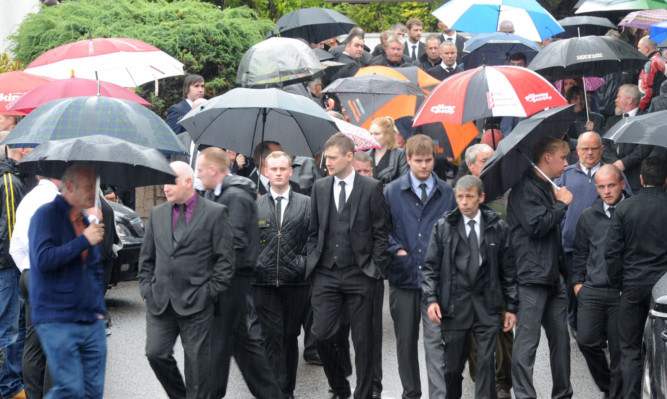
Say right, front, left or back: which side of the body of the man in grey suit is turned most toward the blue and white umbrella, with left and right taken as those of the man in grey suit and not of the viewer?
back

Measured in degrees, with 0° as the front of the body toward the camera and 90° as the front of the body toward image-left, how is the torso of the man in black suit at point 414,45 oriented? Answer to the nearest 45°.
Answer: approximately 0°

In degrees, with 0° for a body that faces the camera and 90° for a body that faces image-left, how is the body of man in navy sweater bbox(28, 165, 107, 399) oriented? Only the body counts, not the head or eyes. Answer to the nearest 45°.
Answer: approximately 315°

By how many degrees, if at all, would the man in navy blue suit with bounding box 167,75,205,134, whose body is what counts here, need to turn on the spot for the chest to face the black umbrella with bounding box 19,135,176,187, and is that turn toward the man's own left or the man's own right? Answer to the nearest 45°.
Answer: approximately 45° to the man's own right

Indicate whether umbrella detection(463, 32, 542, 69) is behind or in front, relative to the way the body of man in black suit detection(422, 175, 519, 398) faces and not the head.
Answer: behind
